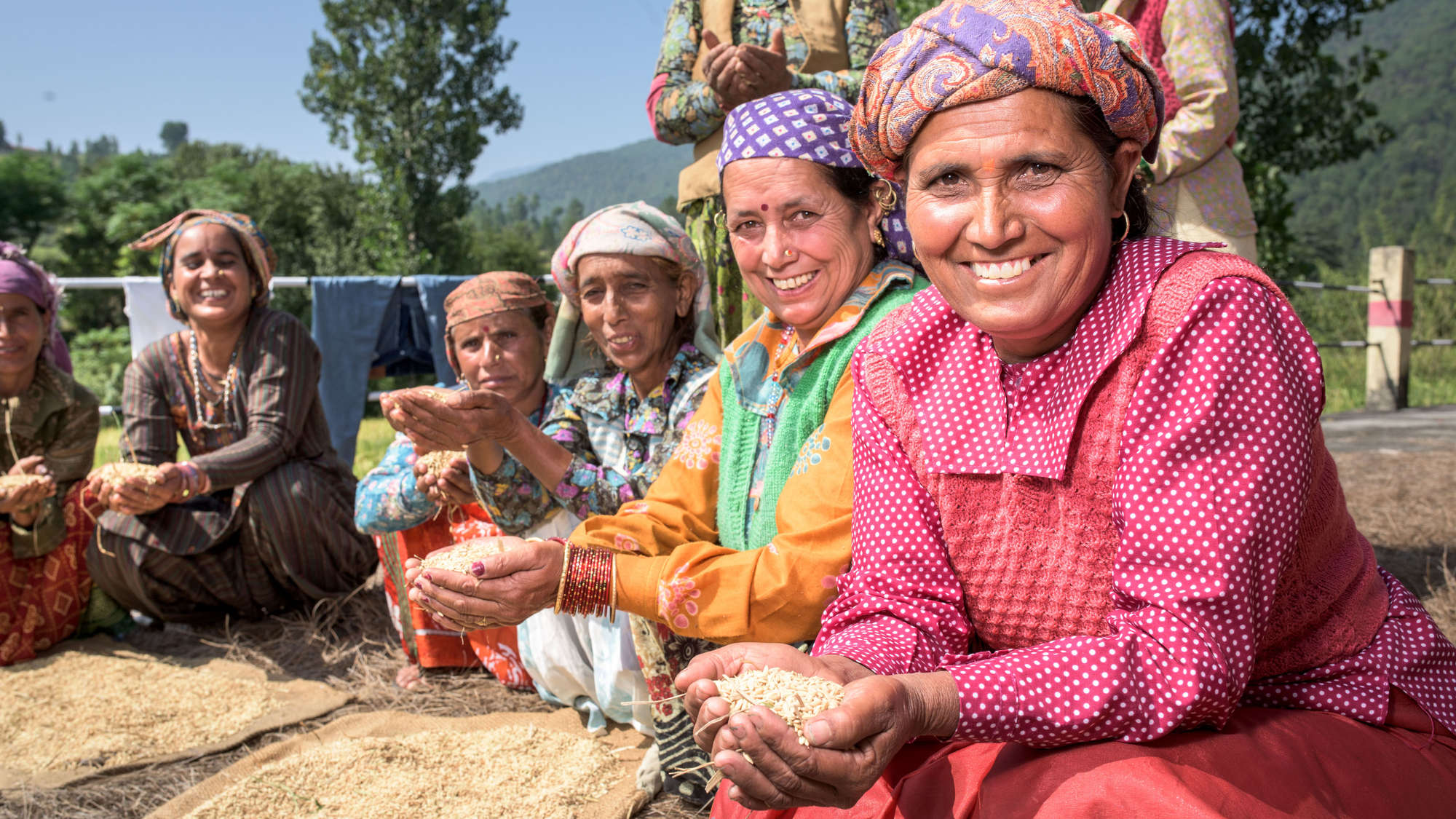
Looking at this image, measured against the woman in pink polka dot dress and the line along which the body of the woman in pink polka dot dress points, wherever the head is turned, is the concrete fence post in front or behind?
behind

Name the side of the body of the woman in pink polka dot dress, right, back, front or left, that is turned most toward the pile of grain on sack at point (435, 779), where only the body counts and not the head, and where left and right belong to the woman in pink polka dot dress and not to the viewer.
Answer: right

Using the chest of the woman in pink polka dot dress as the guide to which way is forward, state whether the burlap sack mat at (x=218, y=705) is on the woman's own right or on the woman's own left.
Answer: on the woman's own right

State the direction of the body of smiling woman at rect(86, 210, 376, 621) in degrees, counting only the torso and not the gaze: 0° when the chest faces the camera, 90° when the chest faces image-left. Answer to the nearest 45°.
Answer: approximately 45°

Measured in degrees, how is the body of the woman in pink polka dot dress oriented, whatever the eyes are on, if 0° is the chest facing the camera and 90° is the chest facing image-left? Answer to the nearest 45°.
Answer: approximately 45°

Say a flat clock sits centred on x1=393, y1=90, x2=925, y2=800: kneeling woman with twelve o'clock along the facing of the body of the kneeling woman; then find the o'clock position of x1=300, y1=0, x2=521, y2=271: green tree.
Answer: The green tree is roughly at 4 o'clock from the kneeling woman.

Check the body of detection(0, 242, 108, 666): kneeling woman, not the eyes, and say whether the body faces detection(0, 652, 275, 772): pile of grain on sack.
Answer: yes

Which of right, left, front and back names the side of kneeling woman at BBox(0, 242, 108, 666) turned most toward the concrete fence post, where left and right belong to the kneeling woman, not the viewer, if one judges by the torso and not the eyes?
left
